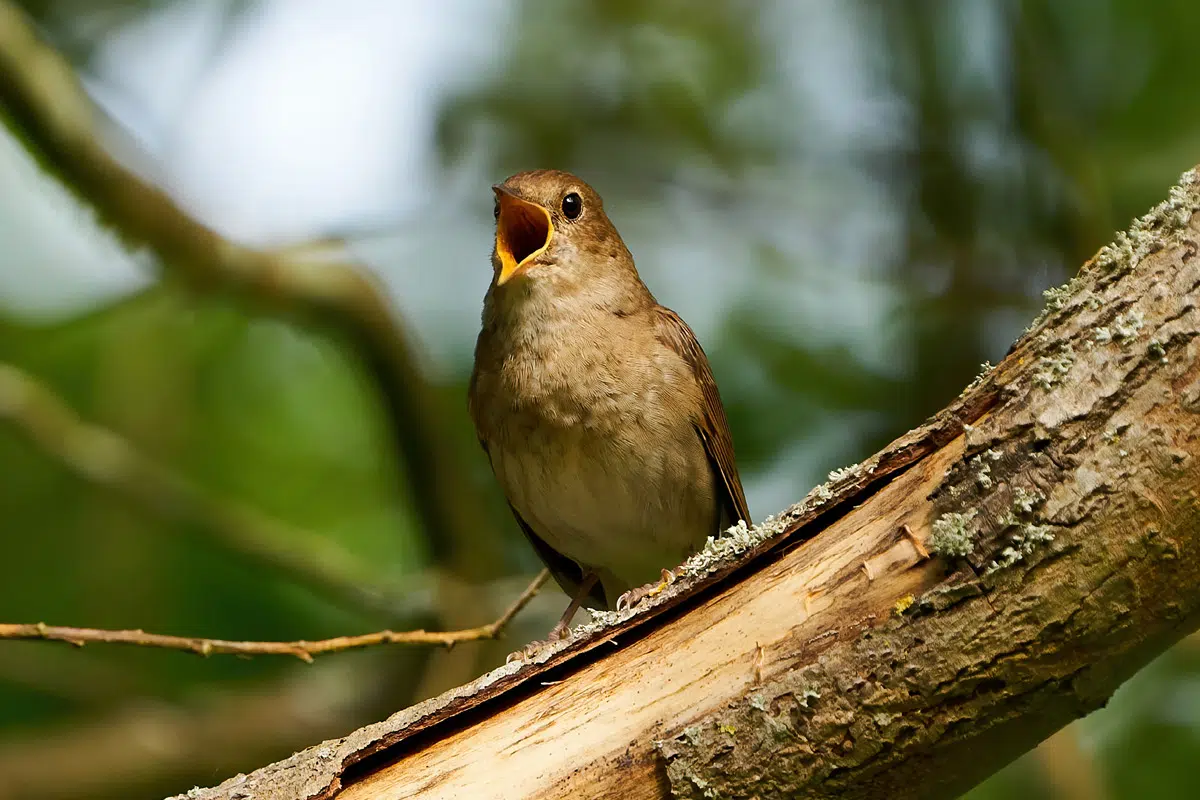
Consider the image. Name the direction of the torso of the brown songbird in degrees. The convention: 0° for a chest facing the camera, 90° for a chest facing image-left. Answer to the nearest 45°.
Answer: approximately 45°

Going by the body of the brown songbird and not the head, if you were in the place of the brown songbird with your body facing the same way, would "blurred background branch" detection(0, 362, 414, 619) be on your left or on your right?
on your right
